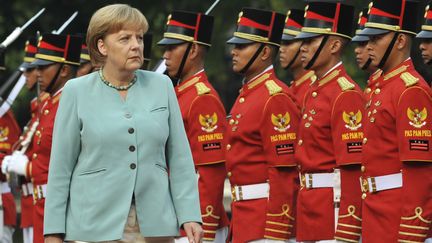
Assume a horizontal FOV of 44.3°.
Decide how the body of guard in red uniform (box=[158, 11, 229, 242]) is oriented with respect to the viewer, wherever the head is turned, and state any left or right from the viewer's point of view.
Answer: facing to the left of the viewer

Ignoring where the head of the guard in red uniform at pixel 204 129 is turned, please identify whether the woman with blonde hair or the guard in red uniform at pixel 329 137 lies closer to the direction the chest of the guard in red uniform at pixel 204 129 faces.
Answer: the woman with blonde hair

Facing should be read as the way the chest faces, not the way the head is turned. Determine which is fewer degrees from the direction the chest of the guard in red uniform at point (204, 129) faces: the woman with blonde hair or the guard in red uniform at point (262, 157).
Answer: the woman with blonde hair

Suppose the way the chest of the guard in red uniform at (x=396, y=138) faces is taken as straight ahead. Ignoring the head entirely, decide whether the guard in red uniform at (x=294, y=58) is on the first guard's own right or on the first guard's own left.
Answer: on the first guard's own right

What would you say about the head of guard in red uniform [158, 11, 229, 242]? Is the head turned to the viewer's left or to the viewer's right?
to the viewer's left

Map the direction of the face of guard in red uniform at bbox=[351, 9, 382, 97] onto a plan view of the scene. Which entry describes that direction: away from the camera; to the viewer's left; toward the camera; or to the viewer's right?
to the viewer's left

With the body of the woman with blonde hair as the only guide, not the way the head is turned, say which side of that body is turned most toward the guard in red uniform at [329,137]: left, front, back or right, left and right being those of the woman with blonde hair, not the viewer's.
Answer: left

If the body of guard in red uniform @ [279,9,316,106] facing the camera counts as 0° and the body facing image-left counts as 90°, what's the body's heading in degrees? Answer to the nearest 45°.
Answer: approximately 90°

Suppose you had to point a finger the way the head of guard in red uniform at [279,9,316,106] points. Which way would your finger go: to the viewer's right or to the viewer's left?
to the viewer's left
